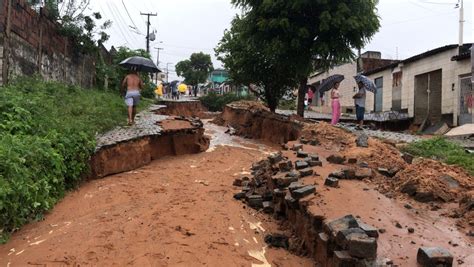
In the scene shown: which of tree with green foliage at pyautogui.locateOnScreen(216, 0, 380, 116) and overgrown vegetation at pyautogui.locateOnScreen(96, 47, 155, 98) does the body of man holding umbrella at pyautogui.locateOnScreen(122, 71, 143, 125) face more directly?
the overgrown vegetation

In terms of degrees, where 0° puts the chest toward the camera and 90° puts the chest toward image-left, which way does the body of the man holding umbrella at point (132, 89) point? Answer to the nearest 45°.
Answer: approximately 180°

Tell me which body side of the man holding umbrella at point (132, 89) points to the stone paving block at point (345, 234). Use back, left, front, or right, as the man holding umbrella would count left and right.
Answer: back

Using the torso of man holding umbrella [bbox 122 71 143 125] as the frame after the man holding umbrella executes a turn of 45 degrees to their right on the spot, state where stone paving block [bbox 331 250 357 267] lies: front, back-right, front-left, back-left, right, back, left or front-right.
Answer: back-right

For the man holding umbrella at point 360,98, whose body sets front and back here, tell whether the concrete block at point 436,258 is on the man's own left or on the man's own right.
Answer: on the man's own left

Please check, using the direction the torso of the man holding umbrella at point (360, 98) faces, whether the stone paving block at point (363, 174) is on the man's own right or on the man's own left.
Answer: on the man's own left
